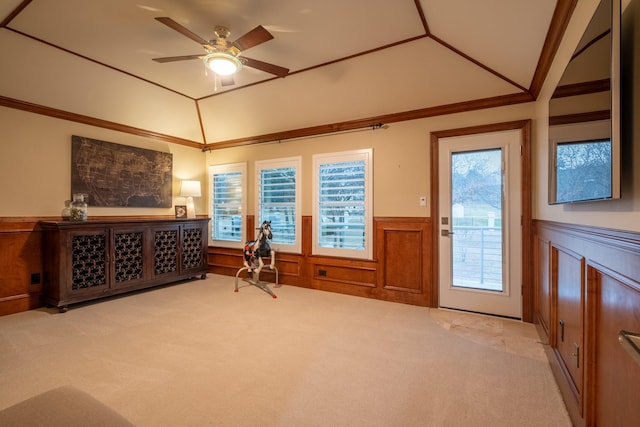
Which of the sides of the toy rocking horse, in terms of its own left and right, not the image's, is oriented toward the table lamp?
back

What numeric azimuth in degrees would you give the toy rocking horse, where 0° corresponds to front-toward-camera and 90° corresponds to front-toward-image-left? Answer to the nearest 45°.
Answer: approximately 315°

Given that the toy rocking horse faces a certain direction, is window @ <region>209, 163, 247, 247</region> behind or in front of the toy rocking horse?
behind

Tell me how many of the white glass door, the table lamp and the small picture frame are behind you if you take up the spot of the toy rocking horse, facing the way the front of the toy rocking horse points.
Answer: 2

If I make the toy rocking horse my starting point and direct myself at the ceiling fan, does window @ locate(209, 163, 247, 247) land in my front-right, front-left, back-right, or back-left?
back-right

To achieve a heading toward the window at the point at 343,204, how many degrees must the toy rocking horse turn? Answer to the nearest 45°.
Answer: approximately 45° to its left

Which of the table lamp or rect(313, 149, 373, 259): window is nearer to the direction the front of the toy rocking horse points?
the window

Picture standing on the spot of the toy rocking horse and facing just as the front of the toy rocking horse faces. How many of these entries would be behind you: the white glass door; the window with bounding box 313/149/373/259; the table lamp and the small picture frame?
2
